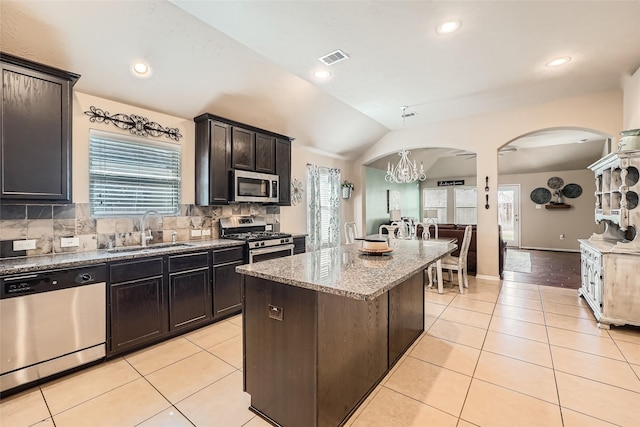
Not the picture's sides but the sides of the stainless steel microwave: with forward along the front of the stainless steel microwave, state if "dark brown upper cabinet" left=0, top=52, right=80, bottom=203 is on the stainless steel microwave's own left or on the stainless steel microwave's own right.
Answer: on the stainless steel microwave's own right

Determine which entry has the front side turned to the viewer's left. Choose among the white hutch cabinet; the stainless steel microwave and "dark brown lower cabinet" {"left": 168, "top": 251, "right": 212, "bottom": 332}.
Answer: the white hutch cabinet

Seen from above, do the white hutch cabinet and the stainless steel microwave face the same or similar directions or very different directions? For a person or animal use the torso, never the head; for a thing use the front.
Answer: very different directions

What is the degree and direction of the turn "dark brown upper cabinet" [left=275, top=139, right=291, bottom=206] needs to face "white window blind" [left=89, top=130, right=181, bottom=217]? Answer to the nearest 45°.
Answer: approximately 90° to its right

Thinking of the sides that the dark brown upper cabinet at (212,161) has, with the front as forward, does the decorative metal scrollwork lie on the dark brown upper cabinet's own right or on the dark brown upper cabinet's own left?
on the dark brown upper cabinet's own right

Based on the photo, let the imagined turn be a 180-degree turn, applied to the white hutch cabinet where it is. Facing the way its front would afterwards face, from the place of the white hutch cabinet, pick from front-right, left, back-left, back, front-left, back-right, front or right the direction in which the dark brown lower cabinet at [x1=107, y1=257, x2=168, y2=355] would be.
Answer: back-right

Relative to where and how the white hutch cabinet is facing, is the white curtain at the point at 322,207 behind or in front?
in front

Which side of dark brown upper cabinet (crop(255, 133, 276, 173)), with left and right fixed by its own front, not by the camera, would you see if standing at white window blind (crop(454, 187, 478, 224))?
left

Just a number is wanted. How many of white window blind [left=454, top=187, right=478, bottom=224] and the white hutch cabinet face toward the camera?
1

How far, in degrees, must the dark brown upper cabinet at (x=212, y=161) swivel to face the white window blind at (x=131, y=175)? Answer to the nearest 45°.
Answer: approximately 135° to its right

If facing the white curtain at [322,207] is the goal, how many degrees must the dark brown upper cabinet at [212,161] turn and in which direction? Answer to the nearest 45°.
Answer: approximately 90° to its left

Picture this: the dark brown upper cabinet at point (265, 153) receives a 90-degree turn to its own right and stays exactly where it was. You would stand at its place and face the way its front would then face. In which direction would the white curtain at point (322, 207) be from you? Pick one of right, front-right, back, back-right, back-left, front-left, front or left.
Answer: back

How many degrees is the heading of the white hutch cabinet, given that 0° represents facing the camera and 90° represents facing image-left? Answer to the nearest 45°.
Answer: approximately 90°

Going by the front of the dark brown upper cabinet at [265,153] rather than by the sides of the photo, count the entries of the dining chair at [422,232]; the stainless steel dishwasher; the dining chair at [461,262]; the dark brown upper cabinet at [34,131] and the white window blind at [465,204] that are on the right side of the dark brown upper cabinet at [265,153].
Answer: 2
